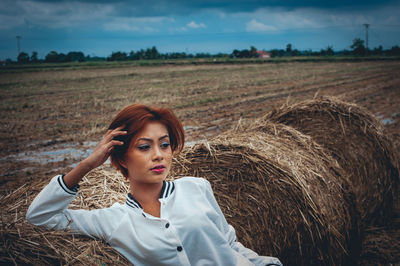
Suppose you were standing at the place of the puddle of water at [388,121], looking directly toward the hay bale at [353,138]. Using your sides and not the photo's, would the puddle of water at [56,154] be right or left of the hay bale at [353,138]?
right

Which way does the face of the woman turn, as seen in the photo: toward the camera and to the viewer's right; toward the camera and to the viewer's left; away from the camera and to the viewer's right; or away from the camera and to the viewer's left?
toward the camera and to the viewer's right

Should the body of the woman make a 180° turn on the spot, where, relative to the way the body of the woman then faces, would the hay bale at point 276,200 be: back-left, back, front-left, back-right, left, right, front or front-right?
front-right

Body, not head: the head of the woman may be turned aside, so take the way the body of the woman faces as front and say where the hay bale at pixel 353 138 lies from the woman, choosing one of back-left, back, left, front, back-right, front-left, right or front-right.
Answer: back-left

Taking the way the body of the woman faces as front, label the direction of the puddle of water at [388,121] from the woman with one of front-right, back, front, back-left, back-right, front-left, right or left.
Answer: back-left

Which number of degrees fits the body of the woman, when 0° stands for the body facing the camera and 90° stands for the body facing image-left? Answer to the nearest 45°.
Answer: approximately 0°

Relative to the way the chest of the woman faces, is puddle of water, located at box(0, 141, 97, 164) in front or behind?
behind
